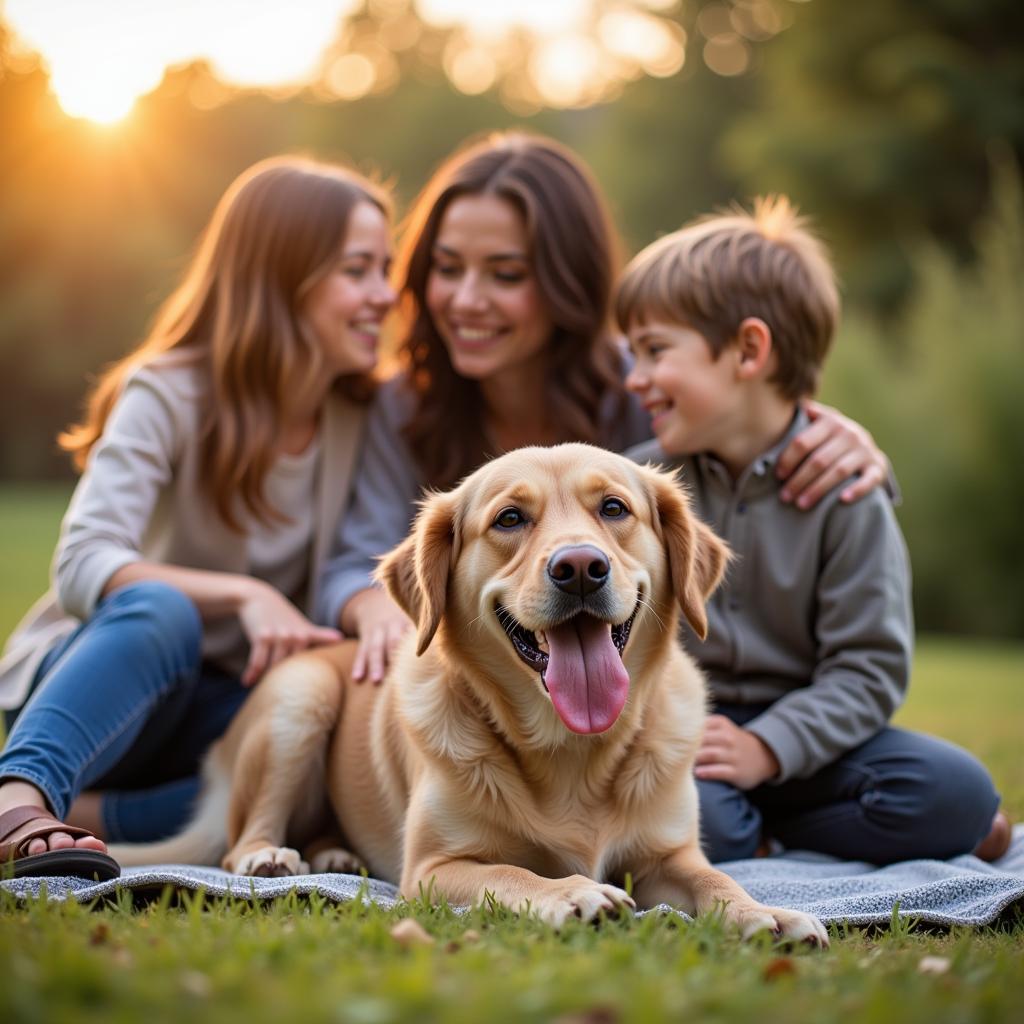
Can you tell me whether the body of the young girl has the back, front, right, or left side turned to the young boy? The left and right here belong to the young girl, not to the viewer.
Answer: front

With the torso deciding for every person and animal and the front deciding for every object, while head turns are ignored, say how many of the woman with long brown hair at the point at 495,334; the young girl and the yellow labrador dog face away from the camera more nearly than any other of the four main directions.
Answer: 0

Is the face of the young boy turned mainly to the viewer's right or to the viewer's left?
to the viewer's left

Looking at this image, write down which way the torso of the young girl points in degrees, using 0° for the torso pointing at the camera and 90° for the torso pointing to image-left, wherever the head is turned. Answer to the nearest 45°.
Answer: approximately 315°

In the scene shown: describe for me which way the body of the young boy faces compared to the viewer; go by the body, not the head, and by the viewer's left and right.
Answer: facing the viewer and to the left of the viewer

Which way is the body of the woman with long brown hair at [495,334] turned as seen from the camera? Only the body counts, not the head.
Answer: toward the camera

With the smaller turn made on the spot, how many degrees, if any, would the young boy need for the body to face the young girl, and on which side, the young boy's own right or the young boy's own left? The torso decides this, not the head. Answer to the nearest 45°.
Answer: approximately 45° to the young boy's own right

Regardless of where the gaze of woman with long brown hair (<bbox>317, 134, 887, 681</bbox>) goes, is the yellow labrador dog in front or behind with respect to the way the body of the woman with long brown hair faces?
in front

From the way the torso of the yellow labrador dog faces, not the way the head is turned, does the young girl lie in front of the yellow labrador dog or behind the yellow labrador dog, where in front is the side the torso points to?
behind

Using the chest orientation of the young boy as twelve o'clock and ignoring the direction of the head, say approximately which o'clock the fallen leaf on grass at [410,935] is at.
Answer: The fallen leaf on grass is roughly at 11 o'clock from the young boy.

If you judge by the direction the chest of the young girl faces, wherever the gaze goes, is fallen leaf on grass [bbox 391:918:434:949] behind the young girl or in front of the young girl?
in front

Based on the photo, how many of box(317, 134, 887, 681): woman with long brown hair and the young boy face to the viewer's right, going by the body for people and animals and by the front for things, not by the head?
0

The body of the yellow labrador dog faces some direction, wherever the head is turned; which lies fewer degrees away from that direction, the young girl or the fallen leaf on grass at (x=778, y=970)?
the fallen leaf on grass
